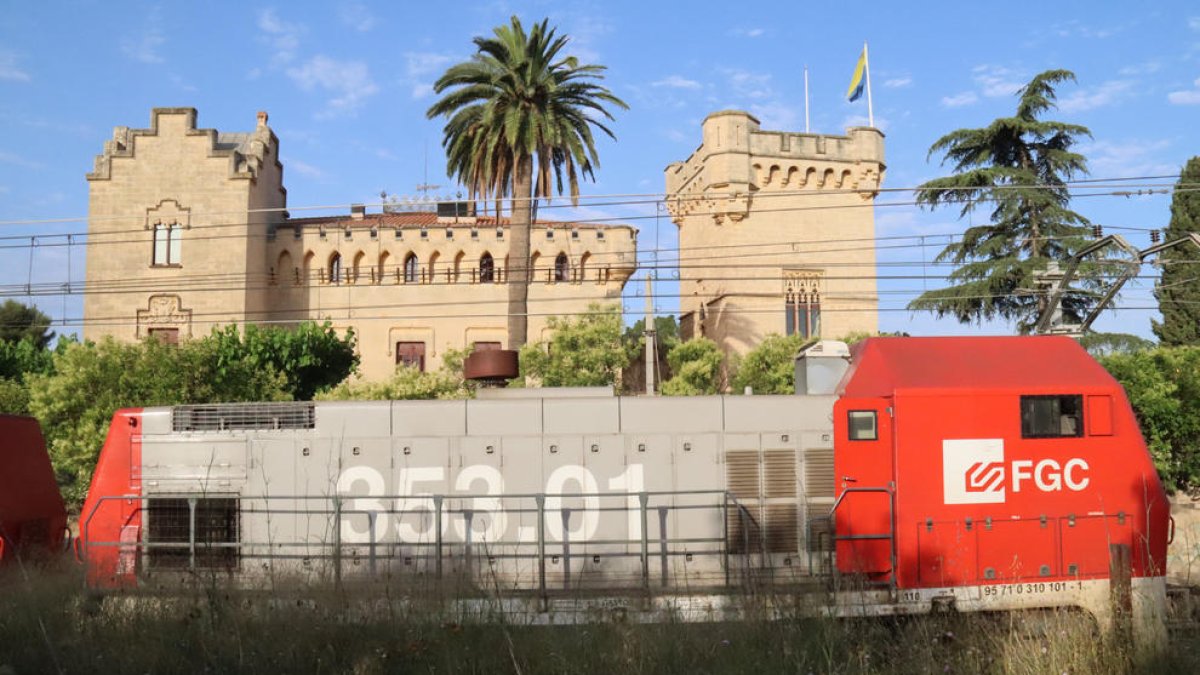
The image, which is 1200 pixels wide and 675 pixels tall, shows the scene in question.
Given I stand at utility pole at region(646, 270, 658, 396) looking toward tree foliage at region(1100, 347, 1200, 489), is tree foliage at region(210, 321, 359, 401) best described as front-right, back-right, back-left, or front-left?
back-right

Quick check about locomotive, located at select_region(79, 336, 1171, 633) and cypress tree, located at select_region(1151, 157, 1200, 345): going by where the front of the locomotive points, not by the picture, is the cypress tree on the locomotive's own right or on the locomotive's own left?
on the locomotive's own left

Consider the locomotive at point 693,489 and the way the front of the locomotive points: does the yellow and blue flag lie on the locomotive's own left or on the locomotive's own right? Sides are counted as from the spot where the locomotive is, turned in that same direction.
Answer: on the locomotive's own left

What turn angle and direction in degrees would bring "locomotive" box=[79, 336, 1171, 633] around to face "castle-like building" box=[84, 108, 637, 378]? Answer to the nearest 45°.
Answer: approximately 135° to its left

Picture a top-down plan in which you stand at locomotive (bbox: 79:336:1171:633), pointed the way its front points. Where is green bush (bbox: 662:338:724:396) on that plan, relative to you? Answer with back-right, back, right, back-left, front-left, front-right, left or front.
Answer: left

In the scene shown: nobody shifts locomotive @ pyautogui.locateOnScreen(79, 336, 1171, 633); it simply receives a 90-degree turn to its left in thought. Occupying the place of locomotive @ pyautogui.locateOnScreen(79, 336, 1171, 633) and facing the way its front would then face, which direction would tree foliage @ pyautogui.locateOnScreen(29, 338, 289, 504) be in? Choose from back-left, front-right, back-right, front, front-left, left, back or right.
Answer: front-left

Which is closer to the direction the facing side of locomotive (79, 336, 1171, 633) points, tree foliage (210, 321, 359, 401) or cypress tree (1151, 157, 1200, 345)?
the cypress tree

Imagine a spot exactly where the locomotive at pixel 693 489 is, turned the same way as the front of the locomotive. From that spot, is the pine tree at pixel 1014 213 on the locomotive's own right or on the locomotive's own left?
on the locomotive's own left

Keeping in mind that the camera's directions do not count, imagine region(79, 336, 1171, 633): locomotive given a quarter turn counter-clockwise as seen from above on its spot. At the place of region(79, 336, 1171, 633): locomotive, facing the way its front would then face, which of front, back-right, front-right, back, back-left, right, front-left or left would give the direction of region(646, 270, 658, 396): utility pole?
front

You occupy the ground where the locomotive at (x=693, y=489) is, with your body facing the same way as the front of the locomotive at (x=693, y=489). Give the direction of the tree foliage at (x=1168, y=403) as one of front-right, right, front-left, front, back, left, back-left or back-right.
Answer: front-left

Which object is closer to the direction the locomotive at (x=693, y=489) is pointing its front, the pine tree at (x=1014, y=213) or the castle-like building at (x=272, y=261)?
the pine tree

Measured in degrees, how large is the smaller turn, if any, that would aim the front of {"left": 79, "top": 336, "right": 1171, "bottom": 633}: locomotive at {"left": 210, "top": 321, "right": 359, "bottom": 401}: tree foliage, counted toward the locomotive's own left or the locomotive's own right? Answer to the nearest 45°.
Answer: approximately 135° to the locomotive's own left

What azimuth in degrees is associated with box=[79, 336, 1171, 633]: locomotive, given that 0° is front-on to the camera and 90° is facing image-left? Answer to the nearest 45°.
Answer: approximately 270°

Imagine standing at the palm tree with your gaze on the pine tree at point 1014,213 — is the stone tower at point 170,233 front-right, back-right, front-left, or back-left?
back-left

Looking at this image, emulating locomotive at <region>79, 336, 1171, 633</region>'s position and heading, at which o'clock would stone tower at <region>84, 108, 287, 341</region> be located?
The stone tower is roughly at 8 o'clock from the locomotive.
